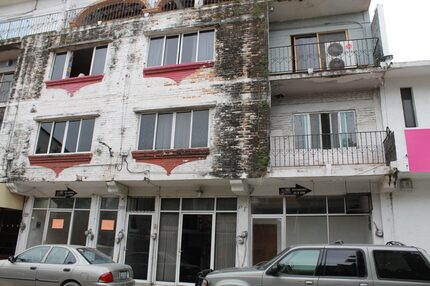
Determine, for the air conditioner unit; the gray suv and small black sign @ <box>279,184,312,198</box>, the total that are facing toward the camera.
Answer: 2

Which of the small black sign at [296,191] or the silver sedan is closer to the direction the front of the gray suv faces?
the silver sedan

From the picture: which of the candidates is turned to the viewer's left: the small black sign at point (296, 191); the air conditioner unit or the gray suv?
the gray suv

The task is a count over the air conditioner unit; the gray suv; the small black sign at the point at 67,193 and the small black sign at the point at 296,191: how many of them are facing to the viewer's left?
1

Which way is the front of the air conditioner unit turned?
toward the camera

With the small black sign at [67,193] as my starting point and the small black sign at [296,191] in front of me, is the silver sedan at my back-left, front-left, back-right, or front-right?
front-right

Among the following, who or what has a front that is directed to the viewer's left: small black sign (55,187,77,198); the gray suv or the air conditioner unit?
the gray suv

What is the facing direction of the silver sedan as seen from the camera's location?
facing away from the viewer and to the left of the viewer

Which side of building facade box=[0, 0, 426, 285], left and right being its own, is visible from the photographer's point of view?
front

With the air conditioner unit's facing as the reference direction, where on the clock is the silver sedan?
The silver sedan is roughly at 2 o'clock from the air conditioner unit.

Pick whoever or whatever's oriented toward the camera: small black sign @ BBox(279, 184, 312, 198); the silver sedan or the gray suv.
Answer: the small black sign

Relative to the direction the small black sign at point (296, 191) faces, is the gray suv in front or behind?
in front

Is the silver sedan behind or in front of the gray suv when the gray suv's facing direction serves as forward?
in front

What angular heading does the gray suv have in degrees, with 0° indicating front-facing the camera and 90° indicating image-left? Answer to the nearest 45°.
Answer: approximately 90°

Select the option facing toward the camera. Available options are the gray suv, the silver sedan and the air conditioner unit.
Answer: the air conditioner unit

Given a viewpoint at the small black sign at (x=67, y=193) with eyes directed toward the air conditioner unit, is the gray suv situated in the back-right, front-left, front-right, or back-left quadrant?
front-right

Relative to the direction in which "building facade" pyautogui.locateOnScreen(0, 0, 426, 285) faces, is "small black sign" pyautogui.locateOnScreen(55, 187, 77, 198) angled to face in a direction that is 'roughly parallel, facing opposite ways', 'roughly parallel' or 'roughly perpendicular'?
roughly parallel
